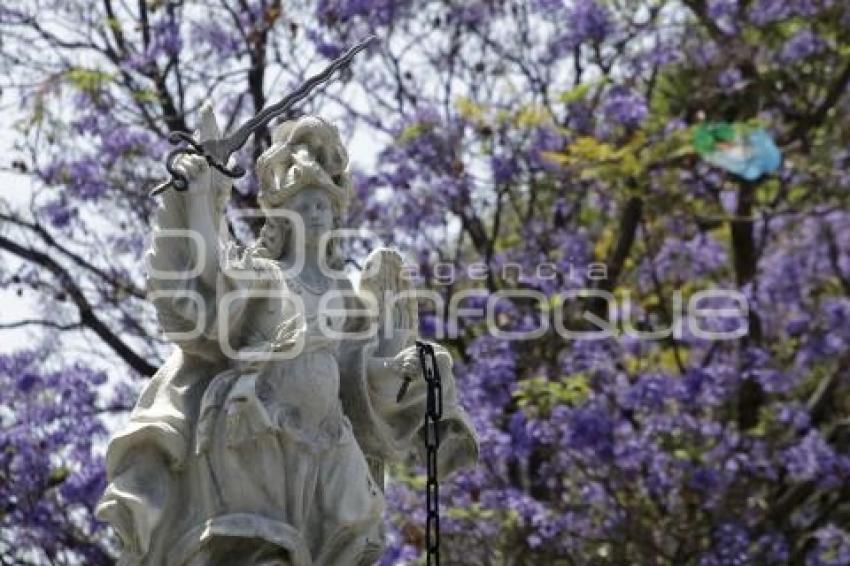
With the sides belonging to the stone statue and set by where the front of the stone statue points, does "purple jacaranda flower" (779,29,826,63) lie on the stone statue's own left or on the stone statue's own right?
on the stone statue's own left

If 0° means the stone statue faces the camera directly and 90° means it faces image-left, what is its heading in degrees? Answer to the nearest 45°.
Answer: approximately 315°
